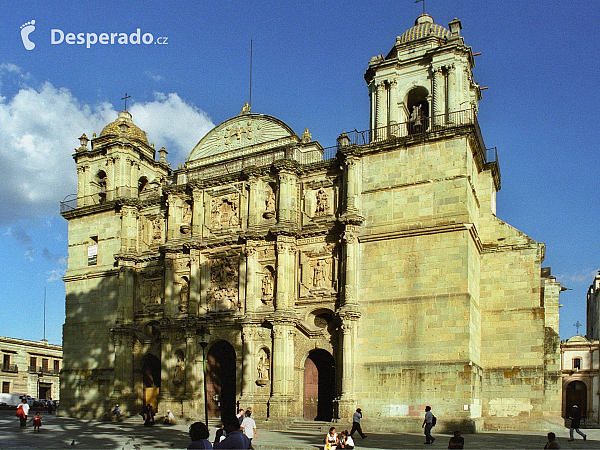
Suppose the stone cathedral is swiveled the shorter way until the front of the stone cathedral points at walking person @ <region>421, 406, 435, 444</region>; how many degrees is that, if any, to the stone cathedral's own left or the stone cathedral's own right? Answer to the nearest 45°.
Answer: approximately 45° to the stone cathedral's own left

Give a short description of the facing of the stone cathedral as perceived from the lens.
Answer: facing the viewer and to the left of the viewer
